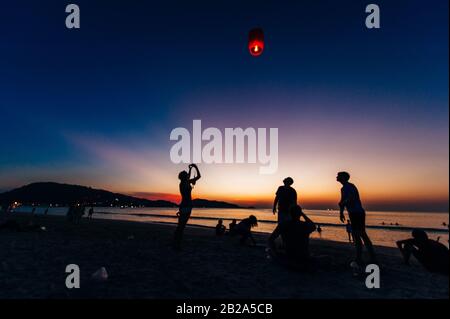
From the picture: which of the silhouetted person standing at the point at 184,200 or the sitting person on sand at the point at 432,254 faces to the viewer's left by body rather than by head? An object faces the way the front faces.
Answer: the sitting person on sand

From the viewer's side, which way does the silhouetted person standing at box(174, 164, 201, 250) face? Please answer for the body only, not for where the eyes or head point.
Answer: to the viewer's right

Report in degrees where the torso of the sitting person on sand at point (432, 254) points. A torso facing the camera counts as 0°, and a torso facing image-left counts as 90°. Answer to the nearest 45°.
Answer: approximately 90°

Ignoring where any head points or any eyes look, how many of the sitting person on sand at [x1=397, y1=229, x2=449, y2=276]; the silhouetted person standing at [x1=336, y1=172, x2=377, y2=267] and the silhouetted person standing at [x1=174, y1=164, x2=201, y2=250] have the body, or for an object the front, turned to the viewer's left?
2

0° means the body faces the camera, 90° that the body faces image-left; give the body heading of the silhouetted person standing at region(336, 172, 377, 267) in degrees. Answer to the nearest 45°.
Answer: approximately 90°
